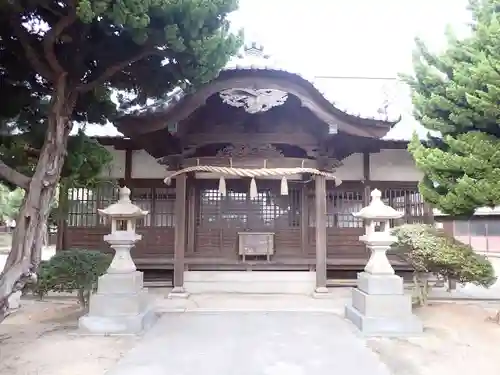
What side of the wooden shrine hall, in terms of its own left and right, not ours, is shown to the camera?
front

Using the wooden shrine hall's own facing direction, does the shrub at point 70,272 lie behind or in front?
in front

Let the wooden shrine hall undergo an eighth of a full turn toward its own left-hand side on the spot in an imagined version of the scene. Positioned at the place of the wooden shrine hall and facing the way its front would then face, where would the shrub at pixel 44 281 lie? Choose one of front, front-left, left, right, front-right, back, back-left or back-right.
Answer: right

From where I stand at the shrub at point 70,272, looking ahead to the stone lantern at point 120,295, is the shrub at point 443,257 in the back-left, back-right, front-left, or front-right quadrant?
front-left

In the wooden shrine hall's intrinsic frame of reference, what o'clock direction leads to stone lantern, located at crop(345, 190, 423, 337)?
The stone lantern is roughly at 11 o'clock from the wooden shrine hall.

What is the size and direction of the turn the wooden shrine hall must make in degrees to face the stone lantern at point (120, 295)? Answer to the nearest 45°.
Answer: approximately 45° to its right

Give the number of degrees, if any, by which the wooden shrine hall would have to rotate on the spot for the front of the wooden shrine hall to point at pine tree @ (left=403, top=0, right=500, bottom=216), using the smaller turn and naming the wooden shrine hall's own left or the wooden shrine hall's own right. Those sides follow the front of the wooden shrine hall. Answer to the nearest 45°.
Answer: approximately 45° to the wooden shrine hall's own left
